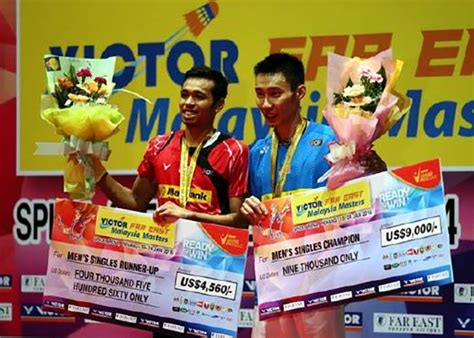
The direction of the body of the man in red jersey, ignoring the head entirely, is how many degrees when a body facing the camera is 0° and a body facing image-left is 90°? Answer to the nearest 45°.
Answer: approximately 45°
